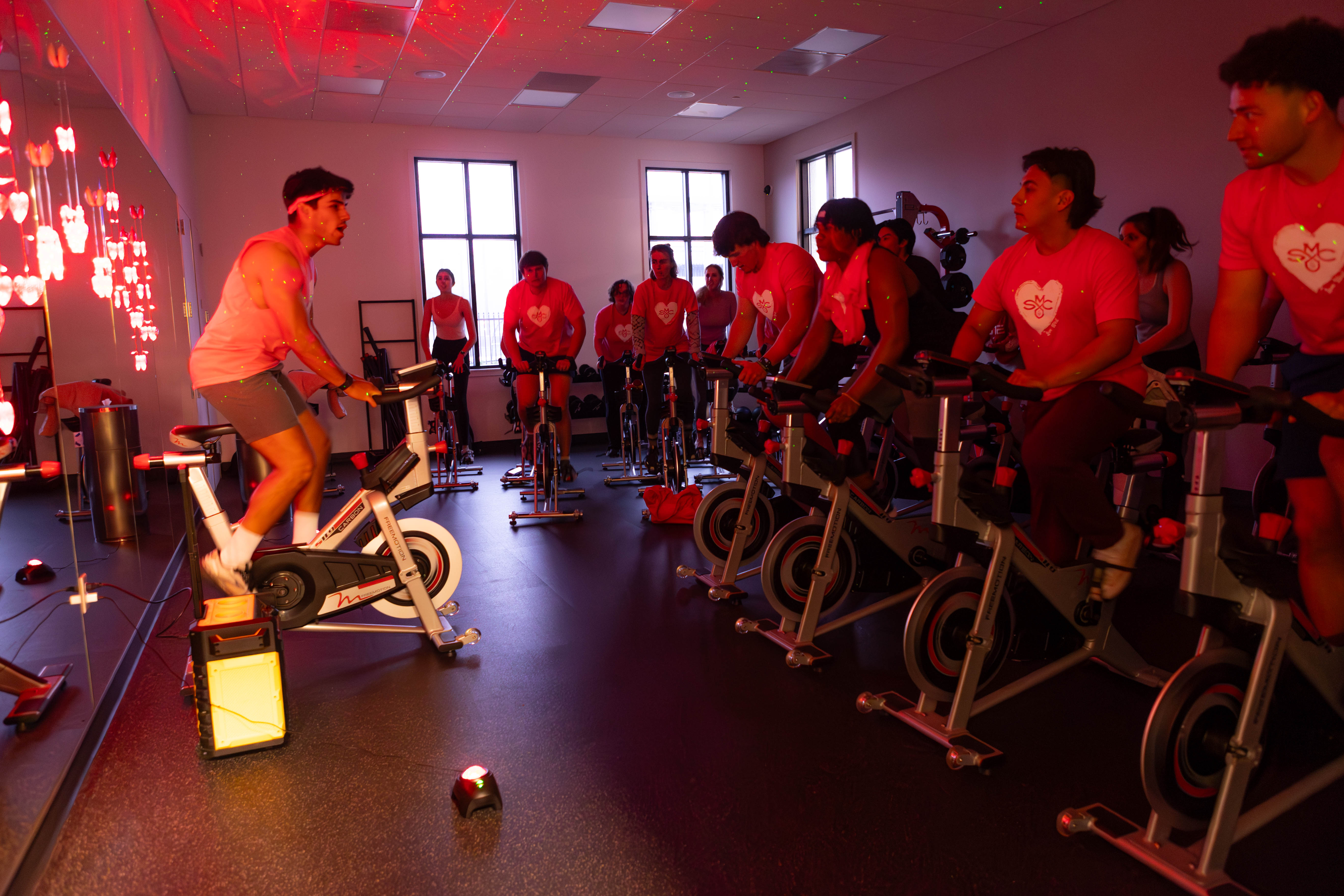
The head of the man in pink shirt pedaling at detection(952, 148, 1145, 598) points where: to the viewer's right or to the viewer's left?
to the viewer's left

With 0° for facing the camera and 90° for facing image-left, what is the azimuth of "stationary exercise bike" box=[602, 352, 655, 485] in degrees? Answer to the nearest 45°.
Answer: approximately 0°

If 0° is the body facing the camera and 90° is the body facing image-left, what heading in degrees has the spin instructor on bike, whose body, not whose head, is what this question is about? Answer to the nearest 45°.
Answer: approximately 270°

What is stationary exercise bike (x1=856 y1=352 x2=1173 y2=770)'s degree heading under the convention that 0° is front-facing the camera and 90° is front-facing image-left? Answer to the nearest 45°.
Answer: approximately 45°

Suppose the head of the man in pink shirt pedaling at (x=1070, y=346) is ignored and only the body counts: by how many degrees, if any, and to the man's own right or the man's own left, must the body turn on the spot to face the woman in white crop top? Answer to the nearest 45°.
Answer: approximately 90° to the man's own right

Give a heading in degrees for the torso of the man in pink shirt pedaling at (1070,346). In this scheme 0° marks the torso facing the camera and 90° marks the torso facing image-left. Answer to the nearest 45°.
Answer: approximately 45°

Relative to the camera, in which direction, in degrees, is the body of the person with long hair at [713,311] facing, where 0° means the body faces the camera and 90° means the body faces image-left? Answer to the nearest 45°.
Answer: approximately 0°
